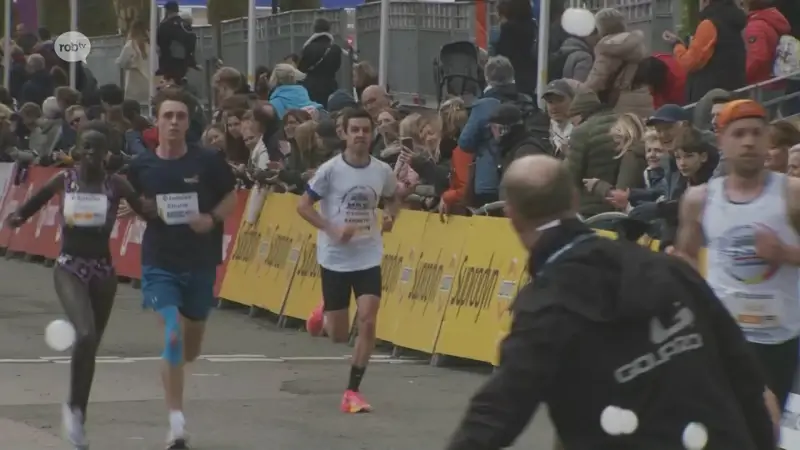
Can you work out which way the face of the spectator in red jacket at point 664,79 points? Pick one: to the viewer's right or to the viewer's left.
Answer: to the viewer's left

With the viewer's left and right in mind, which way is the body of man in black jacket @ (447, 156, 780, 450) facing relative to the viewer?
facing away from the viewer and to the left of the viewer

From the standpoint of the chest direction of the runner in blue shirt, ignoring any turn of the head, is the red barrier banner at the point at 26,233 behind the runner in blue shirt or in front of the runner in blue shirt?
behind

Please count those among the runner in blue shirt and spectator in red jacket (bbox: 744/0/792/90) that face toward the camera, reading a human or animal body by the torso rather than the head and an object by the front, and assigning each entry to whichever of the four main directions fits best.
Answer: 1

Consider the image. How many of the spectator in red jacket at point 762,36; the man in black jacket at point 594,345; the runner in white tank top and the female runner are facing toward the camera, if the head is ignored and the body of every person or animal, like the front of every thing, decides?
2

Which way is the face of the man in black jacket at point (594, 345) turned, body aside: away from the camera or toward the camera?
away from the camera
